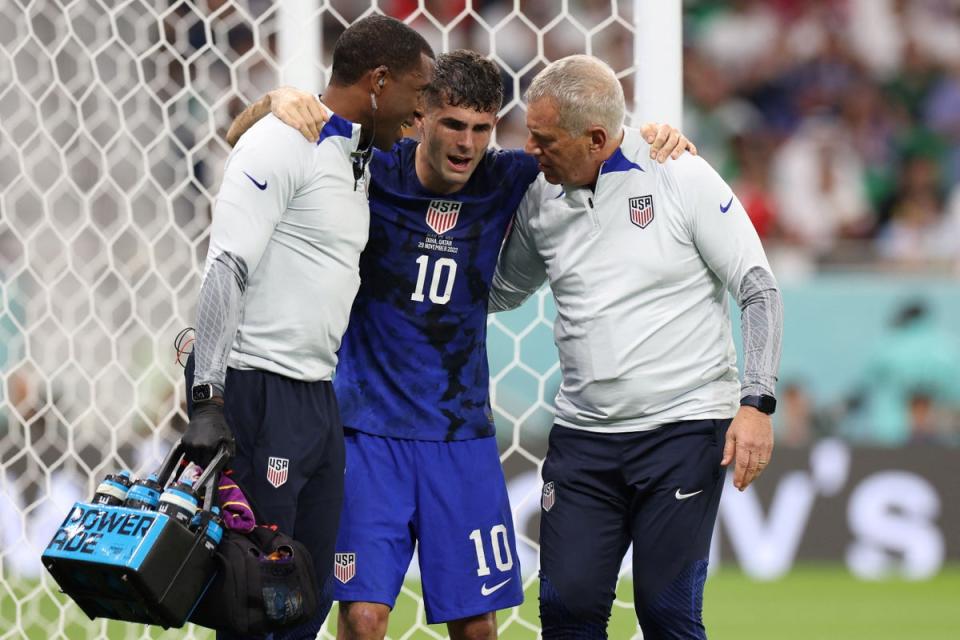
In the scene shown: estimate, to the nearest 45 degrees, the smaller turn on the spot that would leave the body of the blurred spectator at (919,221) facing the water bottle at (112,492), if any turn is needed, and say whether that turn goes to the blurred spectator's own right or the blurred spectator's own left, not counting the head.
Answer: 0° — they already face it

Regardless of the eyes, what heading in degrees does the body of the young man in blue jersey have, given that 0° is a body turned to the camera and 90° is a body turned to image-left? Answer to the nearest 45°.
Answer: approximately 0°

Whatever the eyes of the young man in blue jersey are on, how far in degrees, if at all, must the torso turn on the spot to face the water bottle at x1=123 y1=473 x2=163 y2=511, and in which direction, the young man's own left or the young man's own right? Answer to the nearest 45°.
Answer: approximately 45° to the young man's own right

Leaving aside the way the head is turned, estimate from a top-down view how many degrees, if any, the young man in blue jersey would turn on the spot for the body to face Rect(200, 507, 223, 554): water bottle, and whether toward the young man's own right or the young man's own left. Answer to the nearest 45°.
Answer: approximately 45° to the young man's own right

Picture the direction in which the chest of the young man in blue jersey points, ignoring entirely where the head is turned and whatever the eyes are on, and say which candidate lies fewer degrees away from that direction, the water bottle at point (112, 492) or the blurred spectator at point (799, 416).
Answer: the water bottle
